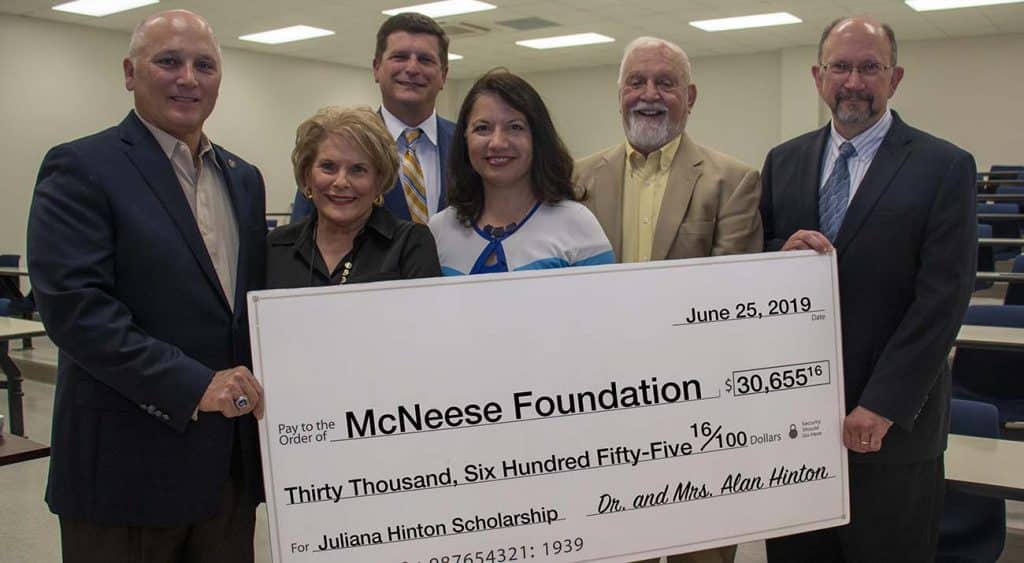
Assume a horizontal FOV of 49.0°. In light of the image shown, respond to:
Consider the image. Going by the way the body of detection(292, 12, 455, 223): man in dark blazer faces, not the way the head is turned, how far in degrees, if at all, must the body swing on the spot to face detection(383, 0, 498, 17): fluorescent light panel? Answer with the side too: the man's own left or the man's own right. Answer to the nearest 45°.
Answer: approximately 180°

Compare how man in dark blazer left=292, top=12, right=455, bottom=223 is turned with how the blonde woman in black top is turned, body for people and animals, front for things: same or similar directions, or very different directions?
same or similar directions

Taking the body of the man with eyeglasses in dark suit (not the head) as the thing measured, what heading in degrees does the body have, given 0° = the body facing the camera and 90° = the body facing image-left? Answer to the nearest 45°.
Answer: approximately 45°

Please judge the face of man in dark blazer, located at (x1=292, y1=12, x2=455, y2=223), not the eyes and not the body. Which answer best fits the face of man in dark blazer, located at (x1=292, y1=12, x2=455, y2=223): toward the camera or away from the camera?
toward the camera

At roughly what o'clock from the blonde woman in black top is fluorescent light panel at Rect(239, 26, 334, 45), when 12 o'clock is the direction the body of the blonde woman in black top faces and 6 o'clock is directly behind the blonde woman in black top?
The fluorescent light panel is roughly at 6 o'clock from the blonde woman in black top.

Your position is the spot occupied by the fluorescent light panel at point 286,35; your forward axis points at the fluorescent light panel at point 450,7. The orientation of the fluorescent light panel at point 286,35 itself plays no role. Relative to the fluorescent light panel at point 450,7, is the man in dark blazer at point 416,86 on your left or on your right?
right

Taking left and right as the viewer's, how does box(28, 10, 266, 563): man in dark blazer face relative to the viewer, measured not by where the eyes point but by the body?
facing the viewer and to the right of the viewer

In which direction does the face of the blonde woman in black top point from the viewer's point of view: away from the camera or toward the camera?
toward the camera

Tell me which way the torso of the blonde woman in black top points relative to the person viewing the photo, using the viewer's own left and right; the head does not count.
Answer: facing the viewer

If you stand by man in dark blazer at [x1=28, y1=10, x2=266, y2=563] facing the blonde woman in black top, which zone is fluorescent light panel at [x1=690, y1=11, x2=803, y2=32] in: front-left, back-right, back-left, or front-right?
front-left

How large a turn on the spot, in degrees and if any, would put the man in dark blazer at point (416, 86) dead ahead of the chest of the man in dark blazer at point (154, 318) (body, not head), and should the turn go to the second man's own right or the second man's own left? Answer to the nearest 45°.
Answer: approximately 90° to the second man's own left

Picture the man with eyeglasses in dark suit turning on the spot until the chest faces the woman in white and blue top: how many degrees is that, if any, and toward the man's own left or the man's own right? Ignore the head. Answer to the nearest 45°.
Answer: approximately 45° to the man's own right

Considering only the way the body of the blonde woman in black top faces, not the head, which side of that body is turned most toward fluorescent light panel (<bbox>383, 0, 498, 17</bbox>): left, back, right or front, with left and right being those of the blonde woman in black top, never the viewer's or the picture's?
back

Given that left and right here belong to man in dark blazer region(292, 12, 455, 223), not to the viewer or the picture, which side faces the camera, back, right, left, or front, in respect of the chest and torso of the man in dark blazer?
front
